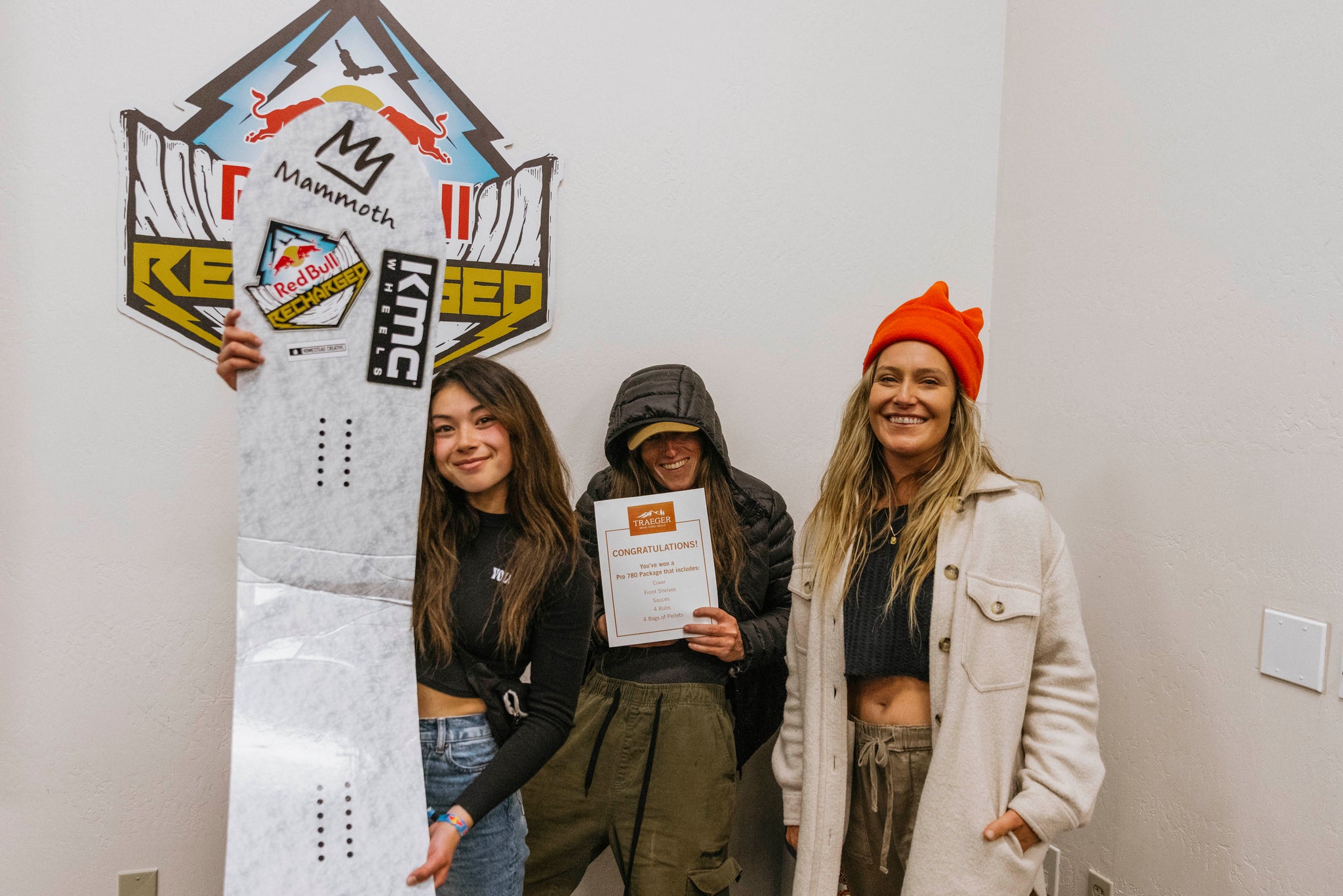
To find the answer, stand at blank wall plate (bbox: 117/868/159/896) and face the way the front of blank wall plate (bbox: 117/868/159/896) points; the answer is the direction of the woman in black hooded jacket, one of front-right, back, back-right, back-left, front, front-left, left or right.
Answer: front-left

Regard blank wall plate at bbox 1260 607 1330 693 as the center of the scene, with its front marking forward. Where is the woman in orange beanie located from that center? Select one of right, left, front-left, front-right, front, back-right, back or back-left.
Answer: front

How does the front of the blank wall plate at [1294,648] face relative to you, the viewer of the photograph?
facing the viewer and to the left of the viewer

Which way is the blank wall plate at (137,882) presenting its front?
toward the camera

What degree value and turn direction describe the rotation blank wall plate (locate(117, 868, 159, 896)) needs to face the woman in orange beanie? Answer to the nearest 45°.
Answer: approximately 45° to its left

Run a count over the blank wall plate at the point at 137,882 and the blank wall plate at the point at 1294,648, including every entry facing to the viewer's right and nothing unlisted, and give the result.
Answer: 0

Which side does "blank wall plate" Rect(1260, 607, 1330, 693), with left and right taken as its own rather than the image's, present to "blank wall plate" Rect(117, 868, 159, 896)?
front
